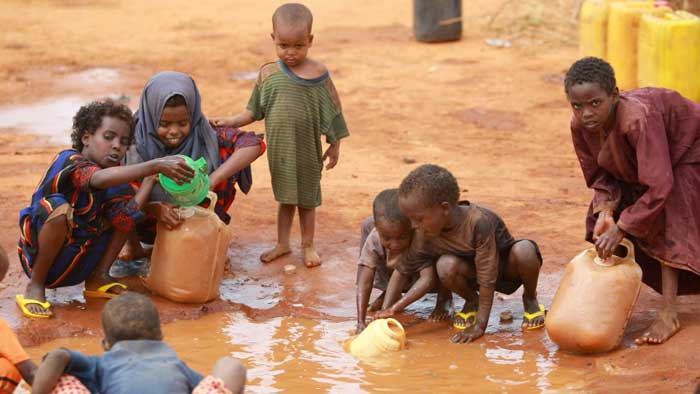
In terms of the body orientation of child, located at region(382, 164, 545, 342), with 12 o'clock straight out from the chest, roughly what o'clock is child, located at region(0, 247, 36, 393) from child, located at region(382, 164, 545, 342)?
child, located at region(0, 247, 36, 393) is roughly at 12 o'clock from child, located at region(382, 164, 545, 342).

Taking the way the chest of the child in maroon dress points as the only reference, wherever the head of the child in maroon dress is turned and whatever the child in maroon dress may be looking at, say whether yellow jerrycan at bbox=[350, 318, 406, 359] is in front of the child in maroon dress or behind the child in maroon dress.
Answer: in front

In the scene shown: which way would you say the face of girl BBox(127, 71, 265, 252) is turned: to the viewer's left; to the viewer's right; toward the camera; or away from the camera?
toward the camera

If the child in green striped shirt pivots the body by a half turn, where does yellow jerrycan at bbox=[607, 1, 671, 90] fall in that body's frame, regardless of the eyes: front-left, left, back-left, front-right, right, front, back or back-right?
front-right

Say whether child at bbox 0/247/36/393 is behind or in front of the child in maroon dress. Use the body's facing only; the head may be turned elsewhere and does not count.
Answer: in front

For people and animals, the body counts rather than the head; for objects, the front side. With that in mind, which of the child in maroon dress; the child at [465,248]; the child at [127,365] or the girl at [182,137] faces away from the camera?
the child at [127,365]

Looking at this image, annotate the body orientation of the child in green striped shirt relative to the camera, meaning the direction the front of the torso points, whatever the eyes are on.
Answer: toward the camera

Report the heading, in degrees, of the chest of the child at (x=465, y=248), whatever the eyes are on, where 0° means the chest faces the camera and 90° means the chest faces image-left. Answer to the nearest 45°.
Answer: approximately 45°

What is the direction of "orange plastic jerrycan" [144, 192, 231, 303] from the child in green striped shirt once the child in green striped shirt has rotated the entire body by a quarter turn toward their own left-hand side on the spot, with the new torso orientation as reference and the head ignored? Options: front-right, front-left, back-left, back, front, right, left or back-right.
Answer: back-right

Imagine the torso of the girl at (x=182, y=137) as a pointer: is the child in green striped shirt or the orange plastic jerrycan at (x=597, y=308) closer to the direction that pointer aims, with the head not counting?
the orange plastic jerrycan

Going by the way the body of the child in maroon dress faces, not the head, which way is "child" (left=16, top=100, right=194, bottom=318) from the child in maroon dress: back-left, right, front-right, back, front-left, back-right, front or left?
front-right

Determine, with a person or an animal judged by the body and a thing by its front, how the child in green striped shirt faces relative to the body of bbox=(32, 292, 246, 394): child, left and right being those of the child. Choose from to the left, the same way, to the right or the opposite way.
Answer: the opposite way

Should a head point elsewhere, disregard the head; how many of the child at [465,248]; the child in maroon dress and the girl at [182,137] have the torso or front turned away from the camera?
0

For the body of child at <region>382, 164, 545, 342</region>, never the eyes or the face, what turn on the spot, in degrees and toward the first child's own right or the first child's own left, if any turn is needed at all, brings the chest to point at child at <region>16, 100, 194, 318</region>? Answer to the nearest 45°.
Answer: approximately 45° to the first child's own right

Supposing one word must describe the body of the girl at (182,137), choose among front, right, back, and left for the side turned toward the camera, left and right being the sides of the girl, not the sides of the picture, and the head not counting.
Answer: front

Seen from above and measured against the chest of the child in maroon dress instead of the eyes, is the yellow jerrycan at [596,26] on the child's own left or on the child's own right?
on the child's own right

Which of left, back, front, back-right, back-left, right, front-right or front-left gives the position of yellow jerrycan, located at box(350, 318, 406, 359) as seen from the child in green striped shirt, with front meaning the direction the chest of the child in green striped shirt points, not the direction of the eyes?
front

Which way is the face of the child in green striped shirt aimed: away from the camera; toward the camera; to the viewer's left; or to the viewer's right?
toward the camera

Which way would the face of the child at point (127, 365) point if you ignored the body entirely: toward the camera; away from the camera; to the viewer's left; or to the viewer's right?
away from the camera

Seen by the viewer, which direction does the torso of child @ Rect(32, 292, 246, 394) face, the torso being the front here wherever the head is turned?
away from the camera
